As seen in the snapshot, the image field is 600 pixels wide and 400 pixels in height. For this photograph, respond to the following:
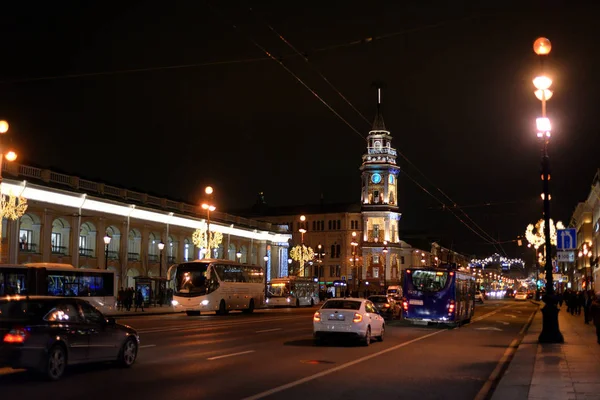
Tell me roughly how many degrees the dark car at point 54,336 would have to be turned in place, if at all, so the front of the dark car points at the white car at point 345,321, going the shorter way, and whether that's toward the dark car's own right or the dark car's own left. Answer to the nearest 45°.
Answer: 0° — it already faces it

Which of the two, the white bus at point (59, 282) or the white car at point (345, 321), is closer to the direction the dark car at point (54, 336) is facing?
the white car

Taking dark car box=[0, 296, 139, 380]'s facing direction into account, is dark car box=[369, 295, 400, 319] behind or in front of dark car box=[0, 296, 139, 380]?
in front

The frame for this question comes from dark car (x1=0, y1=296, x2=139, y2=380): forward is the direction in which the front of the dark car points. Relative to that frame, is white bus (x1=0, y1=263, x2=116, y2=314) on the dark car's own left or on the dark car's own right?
on the dark car's own left

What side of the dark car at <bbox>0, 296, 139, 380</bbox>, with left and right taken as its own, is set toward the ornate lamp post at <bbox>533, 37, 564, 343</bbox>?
front

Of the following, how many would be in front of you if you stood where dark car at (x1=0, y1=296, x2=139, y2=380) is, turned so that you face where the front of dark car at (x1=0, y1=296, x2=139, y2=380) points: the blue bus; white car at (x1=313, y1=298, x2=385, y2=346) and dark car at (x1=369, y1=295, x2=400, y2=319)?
3

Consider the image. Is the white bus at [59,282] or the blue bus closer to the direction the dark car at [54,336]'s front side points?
the blue bus

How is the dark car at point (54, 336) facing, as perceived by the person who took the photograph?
facing away from the viewer and to the right of the viewer
